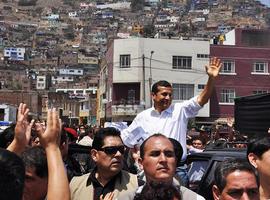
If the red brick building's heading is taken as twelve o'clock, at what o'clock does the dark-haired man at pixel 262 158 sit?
The dark-haired man is roughly at 12 o'clock from the red brick building.

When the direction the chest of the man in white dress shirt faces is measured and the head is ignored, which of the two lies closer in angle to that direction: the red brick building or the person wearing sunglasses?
the person wearing sunglasses

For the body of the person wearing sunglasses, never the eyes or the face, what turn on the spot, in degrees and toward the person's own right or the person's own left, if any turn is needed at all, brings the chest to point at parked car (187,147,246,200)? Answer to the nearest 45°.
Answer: approximately 90° to the person's own left

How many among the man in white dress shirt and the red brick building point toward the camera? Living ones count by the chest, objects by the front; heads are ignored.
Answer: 2

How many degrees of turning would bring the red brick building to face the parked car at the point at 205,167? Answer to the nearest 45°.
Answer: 0° — it already faces it

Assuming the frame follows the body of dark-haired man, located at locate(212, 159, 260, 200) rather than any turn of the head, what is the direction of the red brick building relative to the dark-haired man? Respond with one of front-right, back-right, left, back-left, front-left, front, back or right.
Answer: back-left

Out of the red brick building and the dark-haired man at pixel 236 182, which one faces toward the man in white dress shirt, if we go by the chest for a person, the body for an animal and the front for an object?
the red brick building

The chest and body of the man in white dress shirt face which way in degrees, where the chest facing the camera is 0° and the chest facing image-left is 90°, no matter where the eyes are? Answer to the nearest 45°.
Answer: approximately 0°

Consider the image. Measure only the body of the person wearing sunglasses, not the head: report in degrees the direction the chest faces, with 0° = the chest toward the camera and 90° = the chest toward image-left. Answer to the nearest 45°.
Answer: approximately 315°

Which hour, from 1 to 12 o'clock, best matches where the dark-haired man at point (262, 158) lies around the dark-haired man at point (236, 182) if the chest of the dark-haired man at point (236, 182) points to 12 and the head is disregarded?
the dark-haired man at point (262, 158) is roughly at 8 o'clock from the dark-haired man at point (236, 182).

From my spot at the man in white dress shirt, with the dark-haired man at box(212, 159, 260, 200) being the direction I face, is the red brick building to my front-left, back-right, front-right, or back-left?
back-left

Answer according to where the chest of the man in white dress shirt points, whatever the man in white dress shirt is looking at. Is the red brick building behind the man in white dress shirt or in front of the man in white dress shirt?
behind

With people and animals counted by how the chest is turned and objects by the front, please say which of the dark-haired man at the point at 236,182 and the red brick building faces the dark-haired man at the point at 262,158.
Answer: the red brick building
